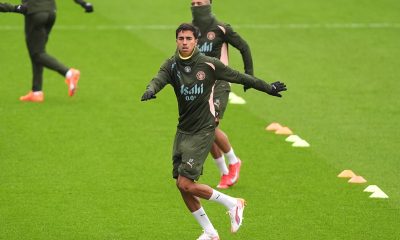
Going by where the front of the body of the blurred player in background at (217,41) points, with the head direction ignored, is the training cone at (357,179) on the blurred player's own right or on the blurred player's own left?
on the blurred player's own left

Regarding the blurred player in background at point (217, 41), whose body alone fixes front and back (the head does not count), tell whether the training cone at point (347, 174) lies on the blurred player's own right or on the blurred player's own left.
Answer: on the blurred player's own left

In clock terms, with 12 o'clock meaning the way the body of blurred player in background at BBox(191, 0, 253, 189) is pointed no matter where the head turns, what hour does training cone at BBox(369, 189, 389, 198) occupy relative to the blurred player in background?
The training cone is roughly at 8 o'clock from the blurred player in background.

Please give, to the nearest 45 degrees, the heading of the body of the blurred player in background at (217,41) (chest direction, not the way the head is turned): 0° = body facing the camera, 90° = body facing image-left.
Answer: approximately 45°
